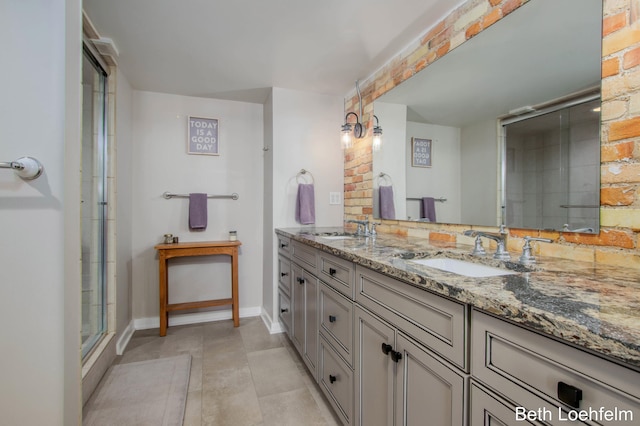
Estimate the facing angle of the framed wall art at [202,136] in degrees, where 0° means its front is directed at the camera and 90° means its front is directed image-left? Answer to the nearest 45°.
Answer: approximately 0°

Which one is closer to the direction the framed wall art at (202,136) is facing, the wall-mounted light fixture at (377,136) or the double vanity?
the double vanity

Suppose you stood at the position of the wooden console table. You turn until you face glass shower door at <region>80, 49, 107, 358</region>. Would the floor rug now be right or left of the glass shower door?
left

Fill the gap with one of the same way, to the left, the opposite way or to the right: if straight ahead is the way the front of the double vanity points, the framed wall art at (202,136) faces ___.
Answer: to the left

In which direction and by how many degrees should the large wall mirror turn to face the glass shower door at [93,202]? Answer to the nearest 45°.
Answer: approximately 45° to its right

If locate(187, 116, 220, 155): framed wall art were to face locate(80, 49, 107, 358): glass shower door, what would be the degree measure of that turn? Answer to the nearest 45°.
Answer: approximately 45° to its right

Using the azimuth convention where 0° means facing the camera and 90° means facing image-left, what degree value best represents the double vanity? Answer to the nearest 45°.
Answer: approximately 45°

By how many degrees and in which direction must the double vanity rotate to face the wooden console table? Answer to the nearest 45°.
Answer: approximately 90° to its right

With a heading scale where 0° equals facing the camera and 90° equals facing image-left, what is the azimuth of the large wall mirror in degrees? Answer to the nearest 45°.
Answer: approximately 45°

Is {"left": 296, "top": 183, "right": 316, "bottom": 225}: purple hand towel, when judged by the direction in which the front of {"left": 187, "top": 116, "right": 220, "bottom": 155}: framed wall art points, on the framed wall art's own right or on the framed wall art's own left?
on the framed wall art's own left
